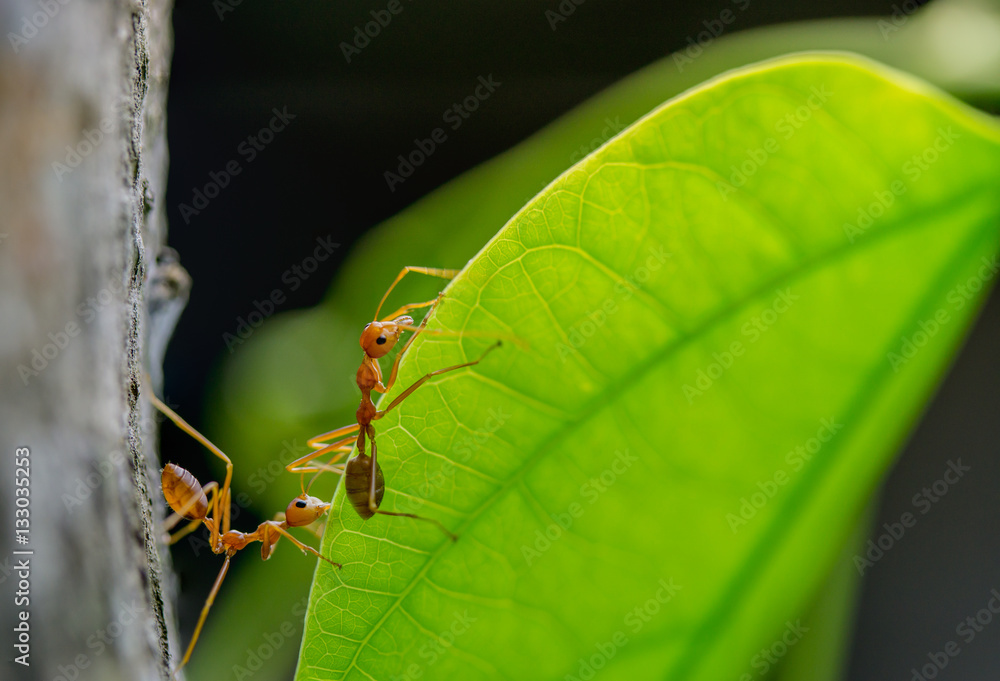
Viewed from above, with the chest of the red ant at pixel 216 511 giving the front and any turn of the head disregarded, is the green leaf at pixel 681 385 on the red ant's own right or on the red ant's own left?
on the red ant's own right

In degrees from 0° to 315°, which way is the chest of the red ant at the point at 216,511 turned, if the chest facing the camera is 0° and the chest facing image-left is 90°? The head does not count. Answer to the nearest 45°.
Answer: approximately 270°
